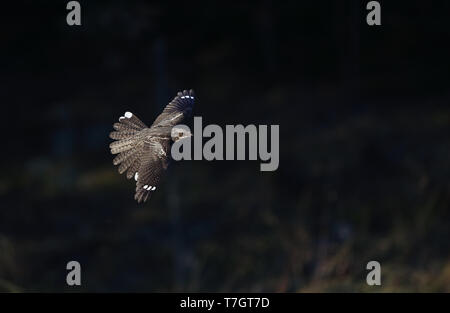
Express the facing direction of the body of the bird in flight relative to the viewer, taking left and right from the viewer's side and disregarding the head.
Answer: facing to the right of the viewer
